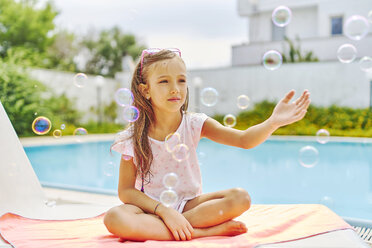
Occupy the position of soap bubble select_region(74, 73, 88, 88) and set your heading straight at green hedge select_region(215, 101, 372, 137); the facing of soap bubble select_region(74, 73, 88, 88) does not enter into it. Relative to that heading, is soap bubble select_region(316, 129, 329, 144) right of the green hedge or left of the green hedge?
right

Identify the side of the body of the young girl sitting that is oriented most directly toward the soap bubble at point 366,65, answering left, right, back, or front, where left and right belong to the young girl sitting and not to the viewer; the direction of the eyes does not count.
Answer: left

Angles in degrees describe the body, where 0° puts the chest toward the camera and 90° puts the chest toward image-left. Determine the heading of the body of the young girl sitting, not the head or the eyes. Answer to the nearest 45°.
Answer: approximately 315°

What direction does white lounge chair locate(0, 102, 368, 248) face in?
to the viewer's right
